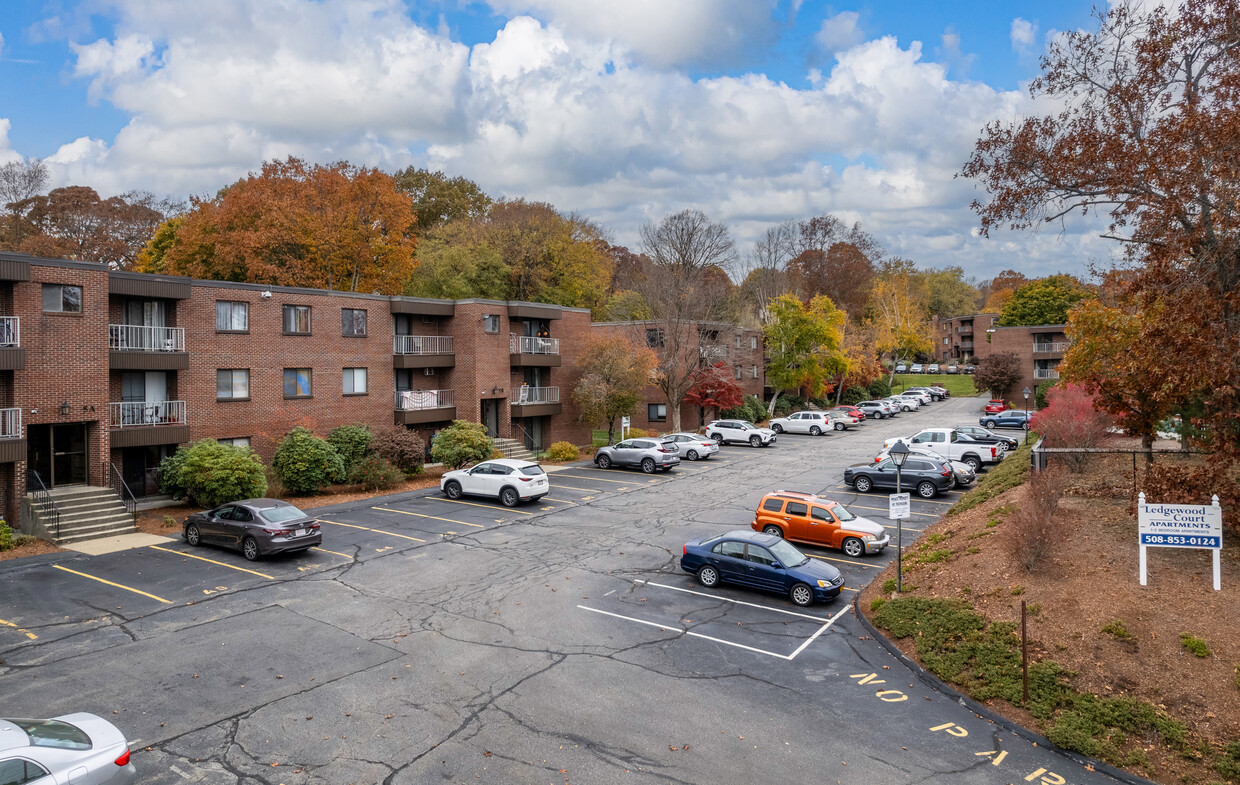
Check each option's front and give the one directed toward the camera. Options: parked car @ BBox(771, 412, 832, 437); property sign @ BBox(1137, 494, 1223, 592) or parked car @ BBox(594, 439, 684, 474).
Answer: the property sign

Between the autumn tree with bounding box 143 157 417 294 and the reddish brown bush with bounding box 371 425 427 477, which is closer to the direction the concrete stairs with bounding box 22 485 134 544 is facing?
the reddish brown bush

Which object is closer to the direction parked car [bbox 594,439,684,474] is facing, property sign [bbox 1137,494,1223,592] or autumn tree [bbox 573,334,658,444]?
the autumn tree

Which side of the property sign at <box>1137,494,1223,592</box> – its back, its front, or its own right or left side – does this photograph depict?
front

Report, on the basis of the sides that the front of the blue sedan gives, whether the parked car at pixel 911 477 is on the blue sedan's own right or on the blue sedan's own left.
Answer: on the blue sedan's own left

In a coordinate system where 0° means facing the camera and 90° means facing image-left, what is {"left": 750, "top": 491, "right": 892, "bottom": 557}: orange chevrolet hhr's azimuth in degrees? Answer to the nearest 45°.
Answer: approximately 315°

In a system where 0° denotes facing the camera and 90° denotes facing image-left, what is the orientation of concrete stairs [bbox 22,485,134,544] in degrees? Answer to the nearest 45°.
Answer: approximately 315°

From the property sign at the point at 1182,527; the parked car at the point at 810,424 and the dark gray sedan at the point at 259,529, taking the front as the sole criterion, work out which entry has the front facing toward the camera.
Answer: the property sign

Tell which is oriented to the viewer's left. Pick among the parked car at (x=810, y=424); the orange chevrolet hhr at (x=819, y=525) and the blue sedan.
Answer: the parked car

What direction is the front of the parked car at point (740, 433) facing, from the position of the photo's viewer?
facing the viewer and to the right of the viewer

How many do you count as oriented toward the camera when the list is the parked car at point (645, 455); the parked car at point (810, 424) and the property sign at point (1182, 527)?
1

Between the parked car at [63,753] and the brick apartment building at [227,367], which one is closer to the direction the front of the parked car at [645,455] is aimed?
the brick apartment building

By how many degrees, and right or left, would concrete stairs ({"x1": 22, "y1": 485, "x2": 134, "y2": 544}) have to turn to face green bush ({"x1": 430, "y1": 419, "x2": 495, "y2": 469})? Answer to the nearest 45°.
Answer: approximately 45° to its left
